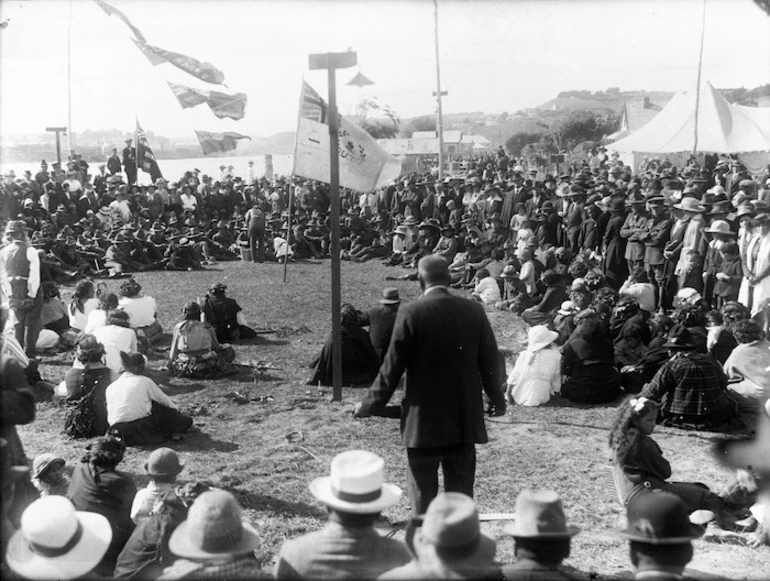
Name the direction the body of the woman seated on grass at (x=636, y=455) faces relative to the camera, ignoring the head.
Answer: to the viewer's right

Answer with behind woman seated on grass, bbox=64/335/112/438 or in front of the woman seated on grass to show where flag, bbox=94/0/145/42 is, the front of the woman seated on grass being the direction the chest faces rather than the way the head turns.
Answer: in front

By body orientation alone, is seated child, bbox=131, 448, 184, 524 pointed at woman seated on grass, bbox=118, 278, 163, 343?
yes

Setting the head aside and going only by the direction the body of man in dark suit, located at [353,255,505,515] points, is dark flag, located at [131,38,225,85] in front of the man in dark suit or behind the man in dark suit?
in front

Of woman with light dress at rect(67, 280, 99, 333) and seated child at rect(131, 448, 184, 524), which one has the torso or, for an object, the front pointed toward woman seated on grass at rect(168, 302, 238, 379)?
the seated child

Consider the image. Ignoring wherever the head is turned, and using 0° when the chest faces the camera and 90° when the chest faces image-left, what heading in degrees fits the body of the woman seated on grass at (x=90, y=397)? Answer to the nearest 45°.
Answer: approximately 180°

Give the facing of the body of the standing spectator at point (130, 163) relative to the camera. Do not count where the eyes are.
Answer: toward the camera

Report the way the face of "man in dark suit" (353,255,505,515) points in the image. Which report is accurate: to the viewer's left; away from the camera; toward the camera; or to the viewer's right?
away from the camera

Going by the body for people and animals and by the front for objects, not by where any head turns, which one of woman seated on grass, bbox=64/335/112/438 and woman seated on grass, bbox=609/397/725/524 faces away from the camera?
woman seated on grass, bbox=64/335/112/438

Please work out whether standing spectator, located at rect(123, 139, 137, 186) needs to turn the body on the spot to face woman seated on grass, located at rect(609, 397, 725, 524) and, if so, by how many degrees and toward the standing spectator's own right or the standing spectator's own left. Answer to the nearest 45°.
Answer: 0° — they already face them

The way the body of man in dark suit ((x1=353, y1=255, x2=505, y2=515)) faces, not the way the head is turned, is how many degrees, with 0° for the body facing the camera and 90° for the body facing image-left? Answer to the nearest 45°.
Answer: approximately 180°

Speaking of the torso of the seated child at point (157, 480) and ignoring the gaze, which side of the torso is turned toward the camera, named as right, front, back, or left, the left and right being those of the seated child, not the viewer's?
back

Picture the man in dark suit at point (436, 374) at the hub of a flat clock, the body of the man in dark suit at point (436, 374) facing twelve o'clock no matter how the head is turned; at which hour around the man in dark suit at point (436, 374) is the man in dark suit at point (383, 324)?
the man in dark suit at point (383, 324) is roughly at 12 o'clock from the man in dark suit at point (436, 374).
